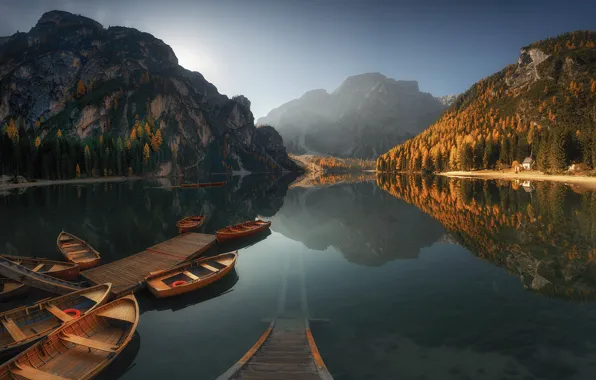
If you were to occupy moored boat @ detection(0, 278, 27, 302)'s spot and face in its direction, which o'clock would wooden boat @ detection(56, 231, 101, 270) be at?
The wooden boat is roughly at 10 o'clock from the moored boat.

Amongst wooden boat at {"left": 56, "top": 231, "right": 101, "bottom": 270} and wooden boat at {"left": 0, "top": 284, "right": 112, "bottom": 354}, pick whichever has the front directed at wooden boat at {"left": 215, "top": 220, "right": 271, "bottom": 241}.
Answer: wooden boat at {"left": 0, "top": 284, "right": 112, "bottom": 354}

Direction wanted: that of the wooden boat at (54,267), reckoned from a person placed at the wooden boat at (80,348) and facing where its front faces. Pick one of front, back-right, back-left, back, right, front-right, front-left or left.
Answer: front-left

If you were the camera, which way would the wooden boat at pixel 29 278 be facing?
facing the viewer and to the right of the viewer

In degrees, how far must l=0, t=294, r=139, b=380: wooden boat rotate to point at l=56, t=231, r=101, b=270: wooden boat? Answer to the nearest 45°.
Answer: approximately 45° to its left

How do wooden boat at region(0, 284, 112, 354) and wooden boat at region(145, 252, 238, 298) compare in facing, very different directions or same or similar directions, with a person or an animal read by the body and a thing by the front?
same or similar directions

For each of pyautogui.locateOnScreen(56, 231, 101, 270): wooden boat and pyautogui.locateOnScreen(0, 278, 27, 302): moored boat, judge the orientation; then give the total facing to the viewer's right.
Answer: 1

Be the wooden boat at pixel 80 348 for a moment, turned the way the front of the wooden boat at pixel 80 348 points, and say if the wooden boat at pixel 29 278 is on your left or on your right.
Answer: on your left

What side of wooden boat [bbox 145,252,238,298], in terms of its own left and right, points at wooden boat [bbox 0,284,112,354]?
back

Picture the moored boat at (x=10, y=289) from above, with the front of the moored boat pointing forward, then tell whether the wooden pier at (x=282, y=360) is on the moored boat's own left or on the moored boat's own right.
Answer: on the moored boat's own right
